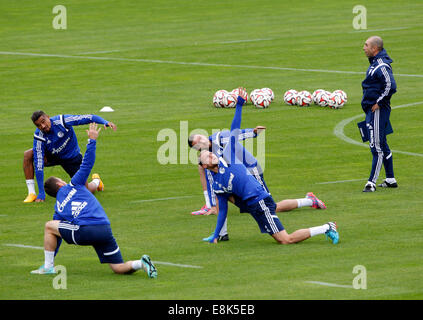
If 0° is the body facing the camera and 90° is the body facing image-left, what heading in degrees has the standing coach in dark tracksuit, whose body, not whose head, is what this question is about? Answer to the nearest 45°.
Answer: approximately 90°

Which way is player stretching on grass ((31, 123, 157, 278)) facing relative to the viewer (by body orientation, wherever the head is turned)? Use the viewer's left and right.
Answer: facing away from the viewer and to the left of the viewer

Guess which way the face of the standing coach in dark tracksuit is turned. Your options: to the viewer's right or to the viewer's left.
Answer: to the viewer's left

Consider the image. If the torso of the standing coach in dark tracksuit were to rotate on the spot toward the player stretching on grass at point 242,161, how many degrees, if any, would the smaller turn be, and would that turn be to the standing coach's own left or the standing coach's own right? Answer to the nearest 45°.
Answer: approximately 45° to the standing coach's own left

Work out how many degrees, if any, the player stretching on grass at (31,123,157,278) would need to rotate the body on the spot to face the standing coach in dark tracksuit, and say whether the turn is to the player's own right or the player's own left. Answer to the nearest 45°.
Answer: approximately 90° to the player's own right

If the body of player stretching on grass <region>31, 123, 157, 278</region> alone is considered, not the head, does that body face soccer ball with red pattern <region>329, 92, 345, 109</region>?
no
